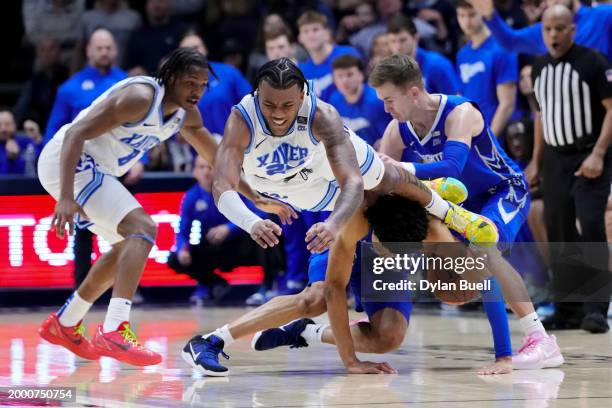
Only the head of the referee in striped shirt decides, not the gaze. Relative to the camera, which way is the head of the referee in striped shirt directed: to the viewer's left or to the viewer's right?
to the viewer's left

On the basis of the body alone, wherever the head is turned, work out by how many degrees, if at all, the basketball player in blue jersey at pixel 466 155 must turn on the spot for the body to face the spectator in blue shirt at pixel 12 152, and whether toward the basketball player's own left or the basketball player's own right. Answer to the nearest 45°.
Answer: approximately 90° to the basketball player's own right

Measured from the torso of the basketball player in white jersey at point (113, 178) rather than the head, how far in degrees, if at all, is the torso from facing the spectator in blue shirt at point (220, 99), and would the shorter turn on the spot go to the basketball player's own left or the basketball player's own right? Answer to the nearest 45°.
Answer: approximately 135° to the basketball player's own left

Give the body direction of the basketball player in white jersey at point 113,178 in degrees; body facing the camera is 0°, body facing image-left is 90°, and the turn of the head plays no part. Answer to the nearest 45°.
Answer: approximately 315°

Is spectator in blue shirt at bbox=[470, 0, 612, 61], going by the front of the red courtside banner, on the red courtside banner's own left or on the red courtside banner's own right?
on the red courtside banner's own left

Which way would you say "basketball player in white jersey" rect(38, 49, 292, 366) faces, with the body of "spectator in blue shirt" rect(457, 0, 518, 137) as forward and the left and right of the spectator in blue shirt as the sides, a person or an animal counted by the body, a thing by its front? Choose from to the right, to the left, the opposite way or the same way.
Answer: to the left

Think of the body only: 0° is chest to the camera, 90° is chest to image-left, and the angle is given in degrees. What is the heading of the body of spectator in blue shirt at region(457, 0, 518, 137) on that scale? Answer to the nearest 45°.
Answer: approximately 45°

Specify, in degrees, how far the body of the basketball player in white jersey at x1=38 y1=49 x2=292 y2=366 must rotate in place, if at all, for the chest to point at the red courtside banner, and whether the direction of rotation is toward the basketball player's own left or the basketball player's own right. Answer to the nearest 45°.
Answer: approximately 135° to the basketball player's own left

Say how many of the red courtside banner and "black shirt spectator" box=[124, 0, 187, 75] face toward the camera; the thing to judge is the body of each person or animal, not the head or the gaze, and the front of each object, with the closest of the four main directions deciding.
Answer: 2

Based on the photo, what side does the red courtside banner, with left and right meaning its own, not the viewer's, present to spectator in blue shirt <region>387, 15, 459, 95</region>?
left

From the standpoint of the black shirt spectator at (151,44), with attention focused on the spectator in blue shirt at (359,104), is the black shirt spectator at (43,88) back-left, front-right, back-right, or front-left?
back-right
